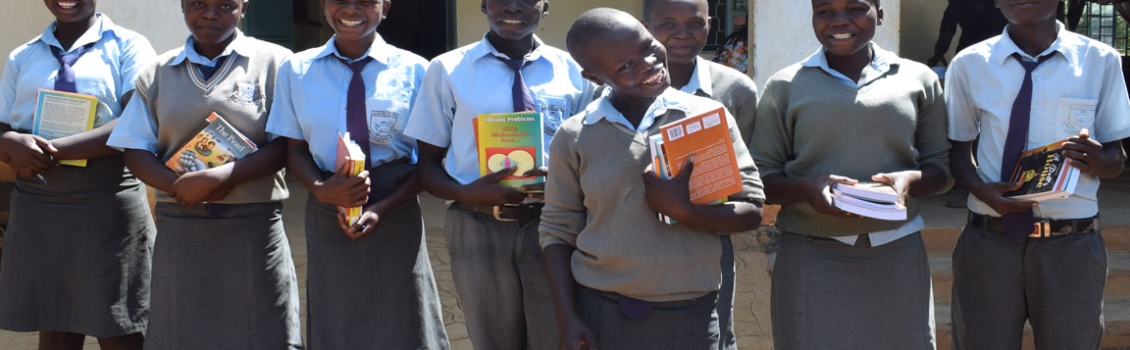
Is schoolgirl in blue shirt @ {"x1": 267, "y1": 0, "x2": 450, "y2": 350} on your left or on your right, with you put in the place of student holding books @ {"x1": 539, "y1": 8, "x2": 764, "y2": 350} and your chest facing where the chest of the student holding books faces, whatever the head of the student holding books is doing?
on your right

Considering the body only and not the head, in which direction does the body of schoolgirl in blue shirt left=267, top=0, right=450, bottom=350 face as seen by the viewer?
toward the camera

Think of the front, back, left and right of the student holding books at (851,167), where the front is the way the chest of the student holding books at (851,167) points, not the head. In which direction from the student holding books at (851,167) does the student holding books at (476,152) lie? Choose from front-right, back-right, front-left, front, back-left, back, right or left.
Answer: right

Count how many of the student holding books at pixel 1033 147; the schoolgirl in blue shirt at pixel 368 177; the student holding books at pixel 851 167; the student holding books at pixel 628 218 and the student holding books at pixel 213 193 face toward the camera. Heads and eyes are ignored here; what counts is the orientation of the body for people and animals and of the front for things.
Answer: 5

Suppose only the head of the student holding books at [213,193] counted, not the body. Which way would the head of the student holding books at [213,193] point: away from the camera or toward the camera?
toward the camera

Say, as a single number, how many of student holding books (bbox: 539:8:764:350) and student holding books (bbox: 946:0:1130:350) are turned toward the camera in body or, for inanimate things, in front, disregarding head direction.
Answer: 2

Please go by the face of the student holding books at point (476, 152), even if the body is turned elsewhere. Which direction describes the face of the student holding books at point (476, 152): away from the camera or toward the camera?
toward the camera

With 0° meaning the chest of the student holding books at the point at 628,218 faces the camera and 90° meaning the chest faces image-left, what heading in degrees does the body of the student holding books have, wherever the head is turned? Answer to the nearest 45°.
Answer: approximately 0°

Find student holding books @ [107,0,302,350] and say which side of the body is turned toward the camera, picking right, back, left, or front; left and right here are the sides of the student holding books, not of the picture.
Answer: front

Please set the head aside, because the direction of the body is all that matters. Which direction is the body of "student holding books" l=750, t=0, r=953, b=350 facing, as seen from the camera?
toward the camera

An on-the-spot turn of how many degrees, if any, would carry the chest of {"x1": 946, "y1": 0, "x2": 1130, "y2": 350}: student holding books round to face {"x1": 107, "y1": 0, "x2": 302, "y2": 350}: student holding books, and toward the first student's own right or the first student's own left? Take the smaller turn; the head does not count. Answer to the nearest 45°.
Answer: approximately 90° to the first student's own right

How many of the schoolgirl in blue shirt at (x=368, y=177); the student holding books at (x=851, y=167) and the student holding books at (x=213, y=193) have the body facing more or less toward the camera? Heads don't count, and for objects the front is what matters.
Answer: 3
